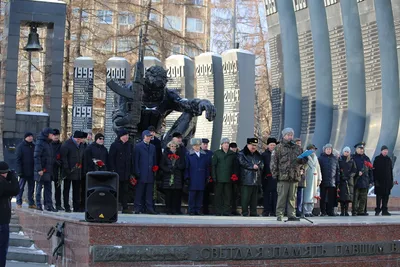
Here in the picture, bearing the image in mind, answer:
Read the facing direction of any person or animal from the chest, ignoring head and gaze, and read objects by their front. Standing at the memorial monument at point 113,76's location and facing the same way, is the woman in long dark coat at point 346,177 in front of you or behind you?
in front

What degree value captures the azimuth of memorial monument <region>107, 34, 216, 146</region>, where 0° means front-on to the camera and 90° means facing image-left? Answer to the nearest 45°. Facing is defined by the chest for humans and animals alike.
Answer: approximately 0°

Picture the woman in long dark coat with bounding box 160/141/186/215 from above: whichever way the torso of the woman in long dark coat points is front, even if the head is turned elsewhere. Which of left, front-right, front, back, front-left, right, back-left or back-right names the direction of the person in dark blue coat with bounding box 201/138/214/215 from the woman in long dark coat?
back-left

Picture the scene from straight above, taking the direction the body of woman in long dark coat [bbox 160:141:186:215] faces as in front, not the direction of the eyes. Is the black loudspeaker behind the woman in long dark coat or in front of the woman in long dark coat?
in front

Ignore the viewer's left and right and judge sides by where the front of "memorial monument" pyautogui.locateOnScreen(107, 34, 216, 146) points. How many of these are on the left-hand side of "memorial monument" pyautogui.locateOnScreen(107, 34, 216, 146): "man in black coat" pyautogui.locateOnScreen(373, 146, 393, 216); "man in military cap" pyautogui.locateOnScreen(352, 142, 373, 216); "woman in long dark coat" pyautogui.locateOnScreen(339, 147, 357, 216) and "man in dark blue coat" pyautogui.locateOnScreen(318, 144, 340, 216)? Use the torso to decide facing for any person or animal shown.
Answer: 4

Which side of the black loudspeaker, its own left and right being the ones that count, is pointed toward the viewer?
front

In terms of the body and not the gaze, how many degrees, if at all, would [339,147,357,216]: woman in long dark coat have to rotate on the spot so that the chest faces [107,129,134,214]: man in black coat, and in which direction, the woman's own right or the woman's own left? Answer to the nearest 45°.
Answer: approximately 45° to the woman's own right

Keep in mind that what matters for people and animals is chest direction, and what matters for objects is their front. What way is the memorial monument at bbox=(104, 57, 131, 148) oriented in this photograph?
toward the camera

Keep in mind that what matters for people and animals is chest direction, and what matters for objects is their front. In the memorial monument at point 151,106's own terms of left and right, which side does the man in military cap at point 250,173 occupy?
on its left
